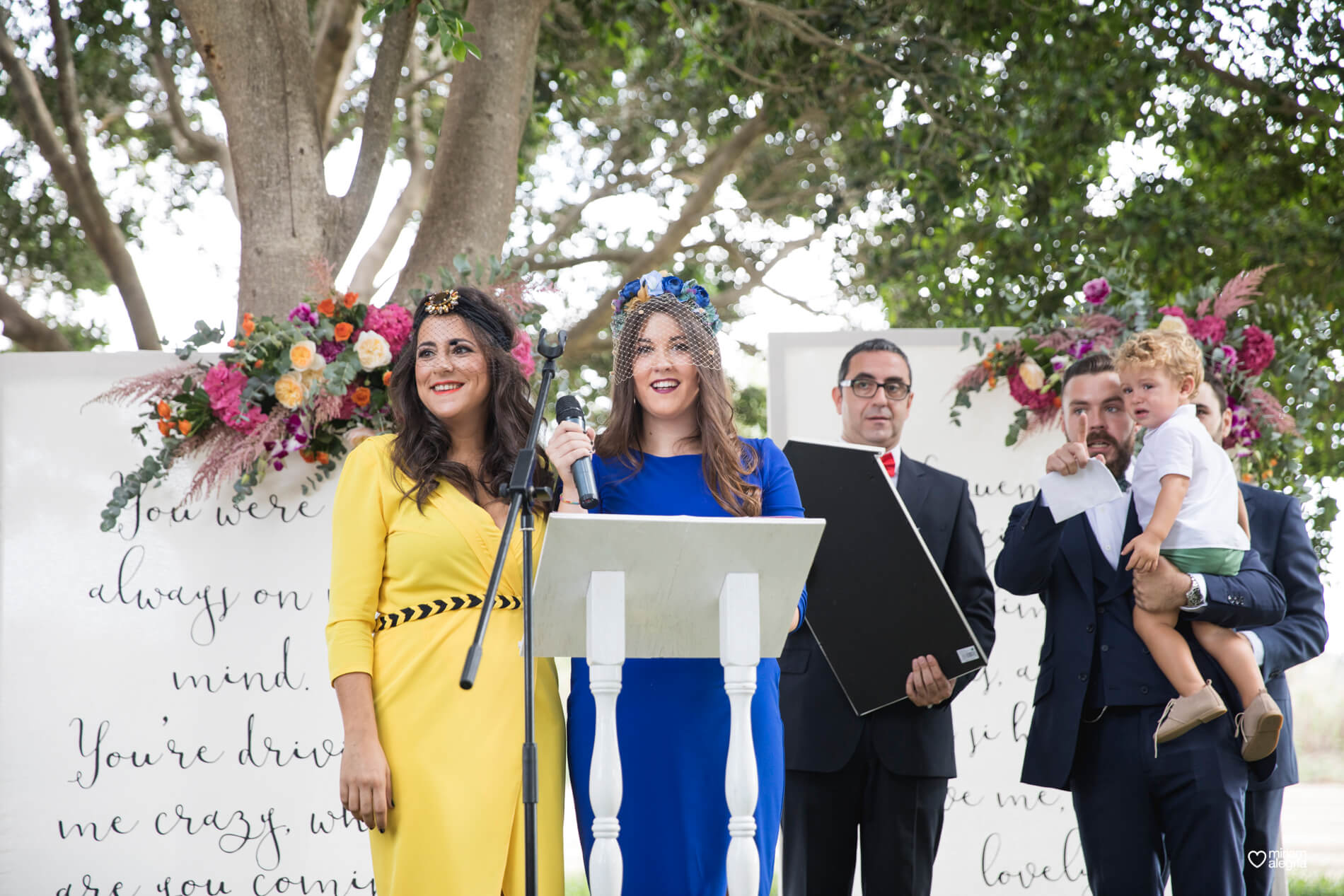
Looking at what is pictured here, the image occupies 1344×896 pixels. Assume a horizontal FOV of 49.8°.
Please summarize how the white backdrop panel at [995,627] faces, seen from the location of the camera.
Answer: facing the viewer

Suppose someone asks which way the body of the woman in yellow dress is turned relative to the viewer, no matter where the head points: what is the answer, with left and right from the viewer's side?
facing the viewer and to the right of the viewer

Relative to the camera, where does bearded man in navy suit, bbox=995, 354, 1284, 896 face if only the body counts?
toward the camera

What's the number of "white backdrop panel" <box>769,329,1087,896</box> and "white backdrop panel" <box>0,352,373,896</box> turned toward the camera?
2

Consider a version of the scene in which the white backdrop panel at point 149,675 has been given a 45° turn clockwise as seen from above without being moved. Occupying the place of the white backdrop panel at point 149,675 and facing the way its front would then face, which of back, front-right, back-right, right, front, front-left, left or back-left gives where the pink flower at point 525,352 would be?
left

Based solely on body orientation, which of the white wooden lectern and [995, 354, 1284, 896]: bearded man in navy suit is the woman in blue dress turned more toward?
the white wooden lectern

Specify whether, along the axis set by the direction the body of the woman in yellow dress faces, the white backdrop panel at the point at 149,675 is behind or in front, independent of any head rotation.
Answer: behind

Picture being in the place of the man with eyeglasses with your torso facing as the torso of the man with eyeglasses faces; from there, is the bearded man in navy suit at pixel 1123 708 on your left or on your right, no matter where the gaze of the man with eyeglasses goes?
on your left

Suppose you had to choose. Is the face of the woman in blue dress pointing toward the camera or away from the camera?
toward the camera

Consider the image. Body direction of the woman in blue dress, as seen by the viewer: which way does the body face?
toward the camera

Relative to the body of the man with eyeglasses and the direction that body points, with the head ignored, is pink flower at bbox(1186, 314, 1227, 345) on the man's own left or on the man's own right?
on the man's own left
